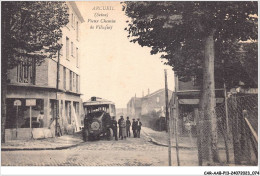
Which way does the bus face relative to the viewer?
toward the camera

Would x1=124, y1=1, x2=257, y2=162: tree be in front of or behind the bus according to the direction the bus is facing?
in front

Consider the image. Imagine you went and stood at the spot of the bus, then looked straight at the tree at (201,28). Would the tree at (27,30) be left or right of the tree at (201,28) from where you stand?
right

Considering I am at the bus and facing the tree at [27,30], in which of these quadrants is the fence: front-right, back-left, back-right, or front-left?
front-left

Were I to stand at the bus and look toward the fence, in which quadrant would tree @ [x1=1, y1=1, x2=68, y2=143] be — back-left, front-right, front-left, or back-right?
front-right

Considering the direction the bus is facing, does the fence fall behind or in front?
in front

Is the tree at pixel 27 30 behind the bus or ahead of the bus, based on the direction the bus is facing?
ahead
